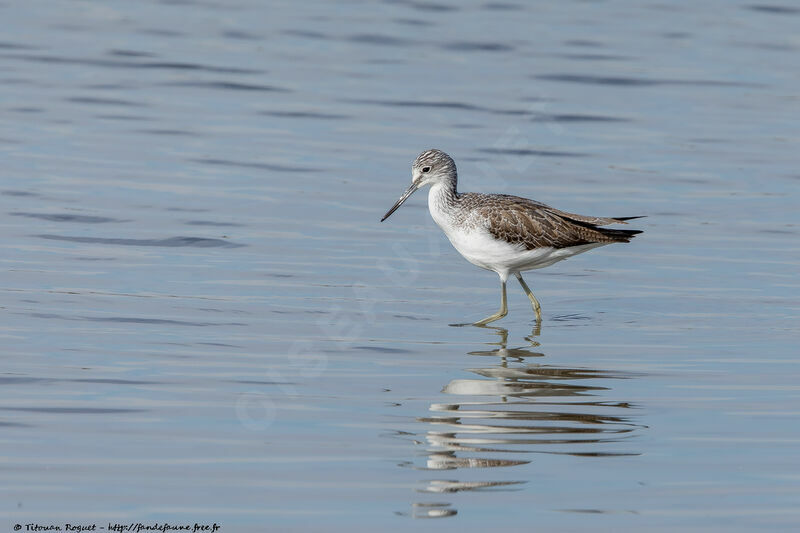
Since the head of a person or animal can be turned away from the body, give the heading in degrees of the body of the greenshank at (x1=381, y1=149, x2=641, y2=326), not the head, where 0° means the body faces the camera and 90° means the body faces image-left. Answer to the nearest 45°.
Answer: approximately 90°
